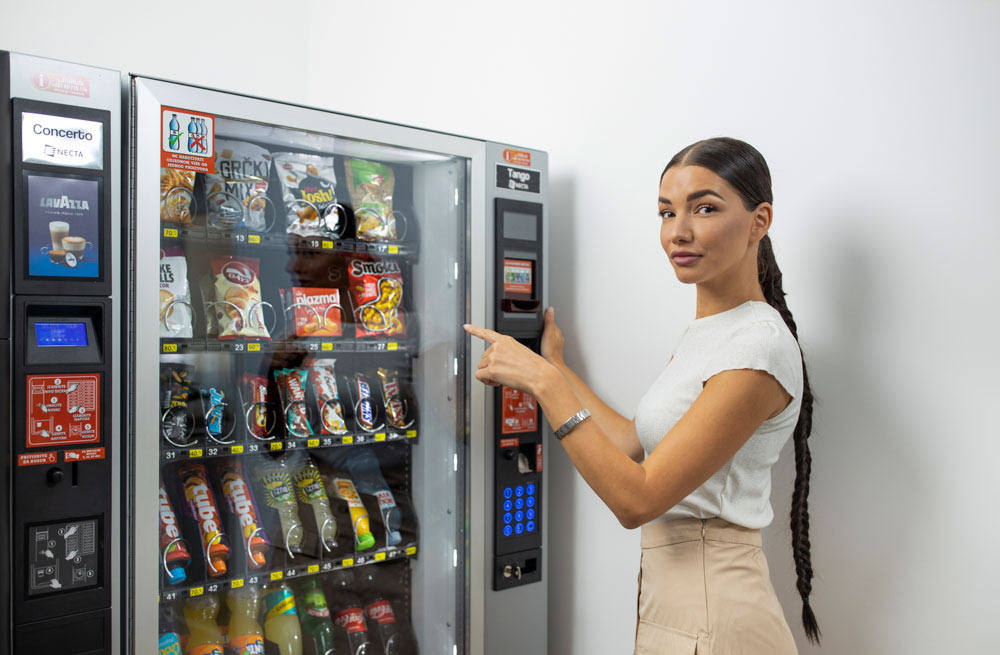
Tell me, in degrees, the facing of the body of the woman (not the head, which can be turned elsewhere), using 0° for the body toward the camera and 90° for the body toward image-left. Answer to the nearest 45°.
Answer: approximately 90°

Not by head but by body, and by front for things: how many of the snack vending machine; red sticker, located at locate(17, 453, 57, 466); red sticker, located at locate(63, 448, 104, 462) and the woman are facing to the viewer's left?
1

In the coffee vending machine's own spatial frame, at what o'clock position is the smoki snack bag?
The smoki snack bag is roughly at 10 o'clock from the coffee vending machine.

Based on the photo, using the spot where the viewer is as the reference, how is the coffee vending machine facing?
facing the viewer and to the right of the viewer

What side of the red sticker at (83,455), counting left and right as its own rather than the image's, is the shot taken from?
front

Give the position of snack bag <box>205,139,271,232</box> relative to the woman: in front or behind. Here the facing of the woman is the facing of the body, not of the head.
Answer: in front

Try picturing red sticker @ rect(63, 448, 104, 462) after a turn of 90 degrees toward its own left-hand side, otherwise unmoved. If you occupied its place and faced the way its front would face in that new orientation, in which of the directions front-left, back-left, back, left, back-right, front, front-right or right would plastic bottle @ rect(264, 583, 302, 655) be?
front-left

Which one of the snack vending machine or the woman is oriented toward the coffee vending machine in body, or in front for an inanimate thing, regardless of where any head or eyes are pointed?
the woman

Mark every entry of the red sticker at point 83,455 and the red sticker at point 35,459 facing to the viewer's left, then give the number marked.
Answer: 0

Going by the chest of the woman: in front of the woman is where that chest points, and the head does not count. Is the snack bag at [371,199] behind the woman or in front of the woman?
in front

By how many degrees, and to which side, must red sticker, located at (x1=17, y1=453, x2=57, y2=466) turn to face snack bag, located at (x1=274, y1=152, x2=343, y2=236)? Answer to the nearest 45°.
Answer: approximately 90° to its left

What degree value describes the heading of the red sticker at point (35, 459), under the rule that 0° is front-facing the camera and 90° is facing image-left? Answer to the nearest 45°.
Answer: approximately 0°

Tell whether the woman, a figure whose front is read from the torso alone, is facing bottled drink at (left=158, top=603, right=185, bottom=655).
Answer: yes

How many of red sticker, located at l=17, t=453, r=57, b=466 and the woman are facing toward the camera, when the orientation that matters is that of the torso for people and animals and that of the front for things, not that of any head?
1

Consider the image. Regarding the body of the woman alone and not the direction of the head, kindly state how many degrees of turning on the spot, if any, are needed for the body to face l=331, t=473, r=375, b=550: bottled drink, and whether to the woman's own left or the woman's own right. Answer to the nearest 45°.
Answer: approximately 45° to the woman's own right
